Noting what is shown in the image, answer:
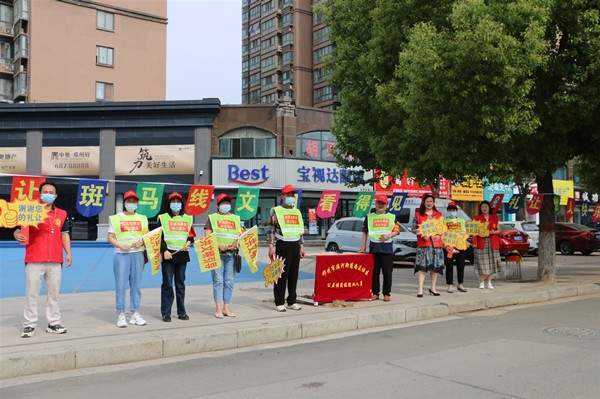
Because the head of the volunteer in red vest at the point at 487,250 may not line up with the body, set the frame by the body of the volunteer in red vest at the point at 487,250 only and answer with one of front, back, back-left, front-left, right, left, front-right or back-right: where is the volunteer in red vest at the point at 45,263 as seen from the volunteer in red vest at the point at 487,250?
front-right

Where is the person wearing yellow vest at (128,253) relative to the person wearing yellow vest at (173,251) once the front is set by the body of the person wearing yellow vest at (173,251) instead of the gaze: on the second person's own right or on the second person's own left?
on the second person's own right

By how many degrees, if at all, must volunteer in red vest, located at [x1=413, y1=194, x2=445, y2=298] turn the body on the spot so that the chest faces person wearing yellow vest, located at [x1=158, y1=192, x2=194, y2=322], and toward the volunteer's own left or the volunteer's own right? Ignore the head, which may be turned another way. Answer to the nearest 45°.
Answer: approximately 45° to the volunteer's own right

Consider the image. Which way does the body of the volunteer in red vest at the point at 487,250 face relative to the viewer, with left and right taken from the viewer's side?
facing the viewer

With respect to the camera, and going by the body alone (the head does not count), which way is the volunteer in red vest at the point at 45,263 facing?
toward the camera

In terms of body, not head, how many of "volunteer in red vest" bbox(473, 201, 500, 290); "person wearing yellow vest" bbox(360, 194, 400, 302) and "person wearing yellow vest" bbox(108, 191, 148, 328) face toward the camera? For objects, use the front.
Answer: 3

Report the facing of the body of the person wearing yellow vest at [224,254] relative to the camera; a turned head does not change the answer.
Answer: toward the camera

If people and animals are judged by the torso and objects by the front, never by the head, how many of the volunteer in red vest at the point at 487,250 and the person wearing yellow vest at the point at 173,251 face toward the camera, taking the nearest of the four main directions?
2

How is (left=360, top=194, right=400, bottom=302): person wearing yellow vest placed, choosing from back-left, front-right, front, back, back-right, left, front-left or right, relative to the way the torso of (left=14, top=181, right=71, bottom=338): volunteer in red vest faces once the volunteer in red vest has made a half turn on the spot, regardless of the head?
right

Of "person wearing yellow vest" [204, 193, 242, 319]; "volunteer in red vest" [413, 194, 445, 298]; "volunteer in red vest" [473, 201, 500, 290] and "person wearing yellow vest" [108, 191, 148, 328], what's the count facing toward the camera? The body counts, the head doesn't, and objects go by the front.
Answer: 4
